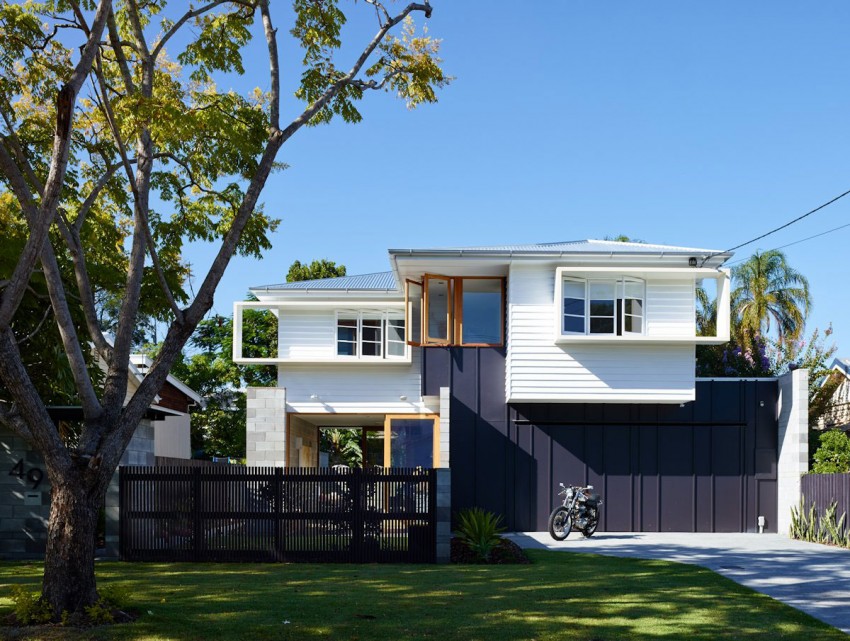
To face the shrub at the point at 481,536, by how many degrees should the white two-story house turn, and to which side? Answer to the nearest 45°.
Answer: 0° — it already faces it

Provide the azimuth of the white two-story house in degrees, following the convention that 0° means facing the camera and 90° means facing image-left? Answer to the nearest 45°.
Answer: approximately 0°

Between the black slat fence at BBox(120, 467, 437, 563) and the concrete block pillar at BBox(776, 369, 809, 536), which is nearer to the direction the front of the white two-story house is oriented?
the black slat fence

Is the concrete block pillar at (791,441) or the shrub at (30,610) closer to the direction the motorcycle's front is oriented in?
the shrub

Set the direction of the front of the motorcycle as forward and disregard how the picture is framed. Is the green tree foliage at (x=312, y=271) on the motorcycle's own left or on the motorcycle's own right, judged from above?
on the motorcycle's own right
